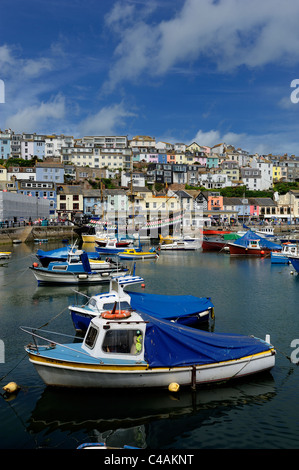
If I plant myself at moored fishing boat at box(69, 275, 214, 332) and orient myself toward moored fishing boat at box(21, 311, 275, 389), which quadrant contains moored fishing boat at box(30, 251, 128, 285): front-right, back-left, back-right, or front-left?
back-right

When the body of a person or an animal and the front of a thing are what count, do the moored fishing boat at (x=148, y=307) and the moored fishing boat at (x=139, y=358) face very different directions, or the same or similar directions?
same or similar directions

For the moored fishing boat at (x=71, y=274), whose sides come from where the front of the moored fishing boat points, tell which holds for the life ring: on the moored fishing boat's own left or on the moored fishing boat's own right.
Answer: on the moored fishing boat's own left

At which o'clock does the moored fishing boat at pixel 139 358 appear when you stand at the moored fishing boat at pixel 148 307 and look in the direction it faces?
the moored fishing boat at pixel 139 358 is roughly at 9 o'clock from the moored fishing boat at pixel 148 307.

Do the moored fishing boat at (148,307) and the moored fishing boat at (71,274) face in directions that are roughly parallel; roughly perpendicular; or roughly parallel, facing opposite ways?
roughly parallel

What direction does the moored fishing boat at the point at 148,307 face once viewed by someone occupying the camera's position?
facing to the left of the viewer

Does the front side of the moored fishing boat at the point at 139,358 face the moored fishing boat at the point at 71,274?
no

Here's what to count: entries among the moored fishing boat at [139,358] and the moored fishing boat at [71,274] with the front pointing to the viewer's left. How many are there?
2

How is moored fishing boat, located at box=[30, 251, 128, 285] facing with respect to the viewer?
to the viewer's left

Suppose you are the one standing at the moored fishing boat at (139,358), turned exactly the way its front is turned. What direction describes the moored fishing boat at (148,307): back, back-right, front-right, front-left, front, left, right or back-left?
right

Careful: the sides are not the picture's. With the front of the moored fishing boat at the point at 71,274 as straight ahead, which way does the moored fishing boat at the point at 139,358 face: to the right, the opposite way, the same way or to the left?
the same way

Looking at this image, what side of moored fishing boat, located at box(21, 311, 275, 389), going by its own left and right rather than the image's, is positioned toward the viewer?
left
